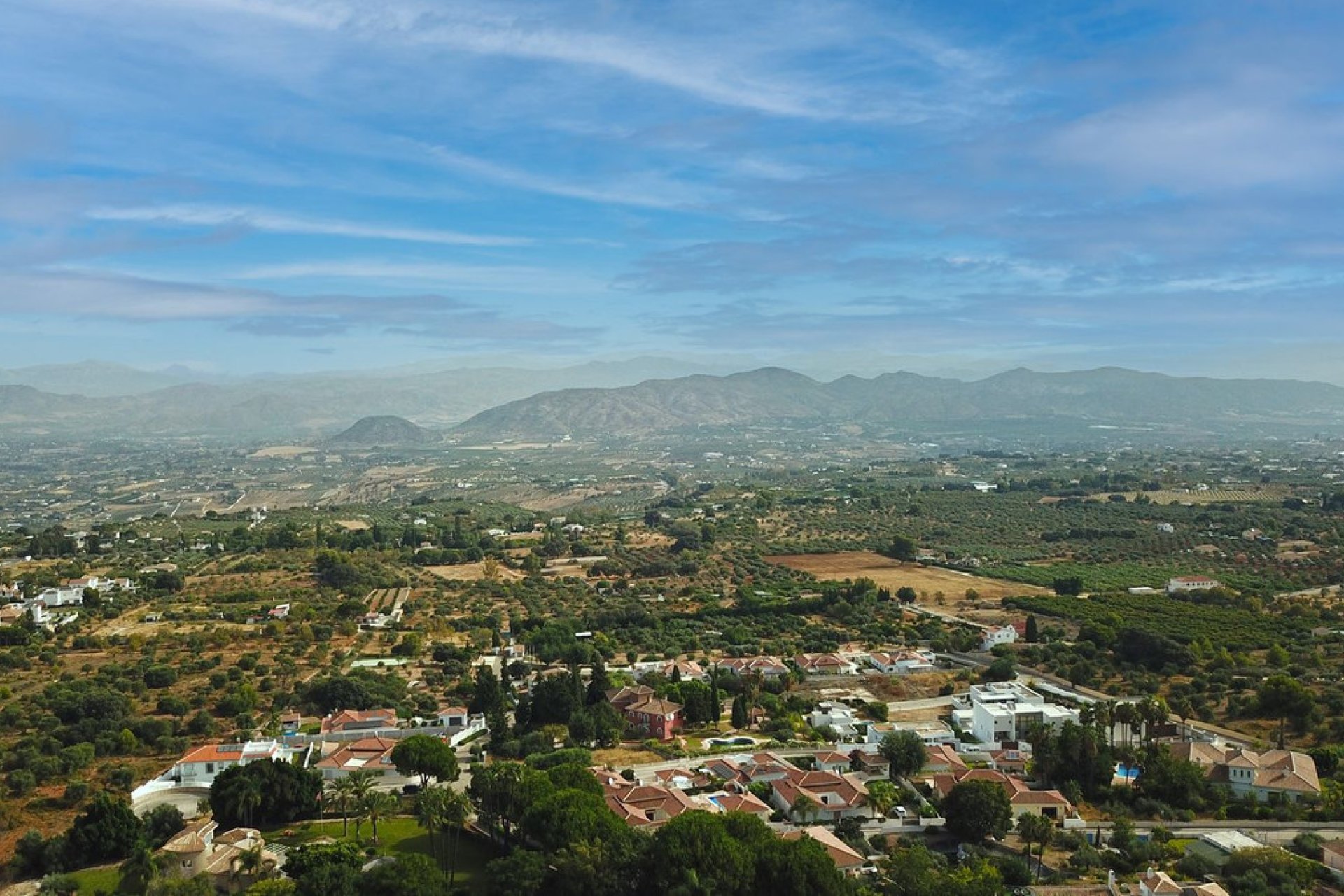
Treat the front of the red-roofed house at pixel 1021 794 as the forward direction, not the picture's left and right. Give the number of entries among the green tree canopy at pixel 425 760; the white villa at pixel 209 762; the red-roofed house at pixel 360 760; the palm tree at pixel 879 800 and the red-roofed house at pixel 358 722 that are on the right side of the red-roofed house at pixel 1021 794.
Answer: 5

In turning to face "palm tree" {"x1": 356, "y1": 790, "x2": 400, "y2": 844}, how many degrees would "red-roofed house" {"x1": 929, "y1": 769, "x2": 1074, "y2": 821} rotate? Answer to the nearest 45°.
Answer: approximately 90° to its right

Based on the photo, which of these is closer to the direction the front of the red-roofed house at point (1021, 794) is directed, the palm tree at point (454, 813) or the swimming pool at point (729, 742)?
the palm tree

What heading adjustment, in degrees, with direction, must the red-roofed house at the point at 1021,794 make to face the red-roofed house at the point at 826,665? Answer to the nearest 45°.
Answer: approximately 135° to its right

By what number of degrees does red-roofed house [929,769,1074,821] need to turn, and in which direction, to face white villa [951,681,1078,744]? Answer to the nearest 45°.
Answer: approximately 180°

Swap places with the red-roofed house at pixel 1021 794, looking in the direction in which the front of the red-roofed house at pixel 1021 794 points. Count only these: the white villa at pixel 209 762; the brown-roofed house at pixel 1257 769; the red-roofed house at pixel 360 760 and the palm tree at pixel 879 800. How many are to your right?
3

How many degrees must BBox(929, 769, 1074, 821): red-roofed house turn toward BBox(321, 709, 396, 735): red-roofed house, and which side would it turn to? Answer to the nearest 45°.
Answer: approximately 90° to its right

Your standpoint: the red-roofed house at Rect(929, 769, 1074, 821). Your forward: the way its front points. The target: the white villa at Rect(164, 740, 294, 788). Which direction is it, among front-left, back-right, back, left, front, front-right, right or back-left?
right

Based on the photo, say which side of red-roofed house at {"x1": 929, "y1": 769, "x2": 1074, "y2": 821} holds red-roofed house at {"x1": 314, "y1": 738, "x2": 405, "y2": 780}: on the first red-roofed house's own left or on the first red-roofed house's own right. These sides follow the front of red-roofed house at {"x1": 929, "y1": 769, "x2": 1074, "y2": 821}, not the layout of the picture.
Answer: on the first red-roofed house's own right

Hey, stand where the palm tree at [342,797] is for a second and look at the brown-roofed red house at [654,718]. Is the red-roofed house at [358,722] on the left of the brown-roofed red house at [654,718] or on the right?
left

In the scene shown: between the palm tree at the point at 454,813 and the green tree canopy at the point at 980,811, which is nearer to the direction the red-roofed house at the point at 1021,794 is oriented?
the green tree canopy

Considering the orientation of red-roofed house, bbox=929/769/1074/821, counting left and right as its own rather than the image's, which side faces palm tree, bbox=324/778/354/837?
right

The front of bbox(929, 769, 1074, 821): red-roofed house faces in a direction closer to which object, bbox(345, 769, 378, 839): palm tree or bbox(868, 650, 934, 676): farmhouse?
the palm tree

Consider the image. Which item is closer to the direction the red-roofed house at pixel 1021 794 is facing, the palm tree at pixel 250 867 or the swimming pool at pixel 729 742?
the palm tree

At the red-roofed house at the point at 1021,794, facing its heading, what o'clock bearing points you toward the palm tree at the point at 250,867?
The palm tree is roughly at 2 o'clock from the red-roofed house.

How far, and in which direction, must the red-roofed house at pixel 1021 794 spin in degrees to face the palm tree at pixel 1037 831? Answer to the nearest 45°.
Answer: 0° — it already faces it

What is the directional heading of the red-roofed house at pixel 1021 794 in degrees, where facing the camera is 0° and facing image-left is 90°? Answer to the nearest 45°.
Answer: approximately 0°

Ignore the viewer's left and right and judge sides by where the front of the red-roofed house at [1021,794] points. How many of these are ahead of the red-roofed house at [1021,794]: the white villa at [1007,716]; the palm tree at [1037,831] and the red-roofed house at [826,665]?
1
